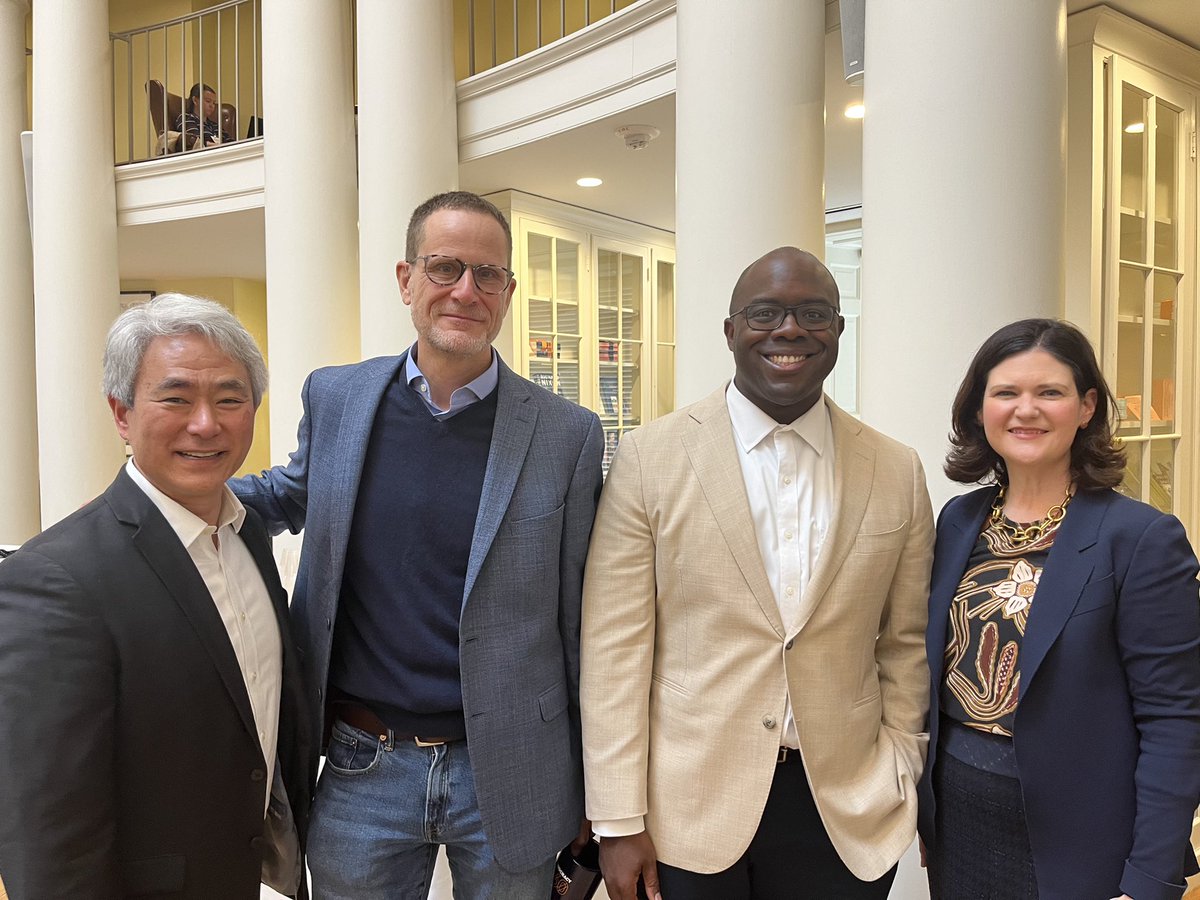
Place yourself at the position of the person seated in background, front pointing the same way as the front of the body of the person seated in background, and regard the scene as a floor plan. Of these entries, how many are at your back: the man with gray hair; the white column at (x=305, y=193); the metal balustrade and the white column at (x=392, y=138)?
0

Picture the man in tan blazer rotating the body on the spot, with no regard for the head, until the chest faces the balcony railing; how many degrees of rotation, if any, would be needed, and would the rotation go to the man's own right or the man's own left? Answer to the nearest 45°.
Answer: approximately 135° to the man's own right

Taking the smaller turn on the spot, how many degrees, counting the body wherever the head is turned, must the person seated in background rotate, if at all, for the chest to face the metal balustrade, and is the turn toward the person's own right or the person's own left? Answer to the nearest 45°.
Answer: approximately 45° to the person's own left

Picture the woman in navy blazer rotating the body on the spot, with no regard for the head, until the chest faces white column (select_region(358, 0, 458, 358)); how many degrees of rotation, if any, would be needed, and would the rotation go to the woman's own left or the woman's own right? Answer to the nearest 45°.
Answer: approximately 90° to the woman's own right

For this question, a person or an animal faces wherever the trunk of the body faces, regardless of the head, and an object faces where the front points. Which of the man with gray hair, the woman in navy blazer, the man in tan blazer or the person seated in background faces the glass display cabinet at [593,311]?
the person seated in background

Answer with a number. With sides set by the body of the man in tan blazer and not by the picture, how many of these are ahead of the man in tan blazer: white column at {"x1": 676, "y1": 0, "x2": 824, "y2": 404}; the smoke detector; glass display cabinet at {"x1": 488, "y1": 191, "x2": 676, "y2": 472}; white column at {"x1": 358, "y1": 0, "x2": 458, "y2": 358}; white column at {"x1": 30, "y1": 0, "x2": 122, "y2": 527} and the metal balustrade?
0

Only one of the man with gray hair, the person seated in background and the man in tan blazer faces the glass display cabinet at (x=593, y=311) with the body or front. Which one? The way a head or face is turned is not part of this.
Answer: the person seated in background

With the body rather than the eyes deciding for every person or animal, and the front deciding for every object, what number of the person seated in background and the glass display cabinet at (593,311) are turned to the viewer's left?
0

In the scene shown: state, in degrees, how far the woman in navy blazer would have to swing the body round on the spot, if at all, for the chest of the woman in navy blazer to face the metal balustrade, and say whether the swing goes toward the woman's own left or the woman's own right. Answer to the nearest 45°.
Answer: approximately 90° to the woman's own right

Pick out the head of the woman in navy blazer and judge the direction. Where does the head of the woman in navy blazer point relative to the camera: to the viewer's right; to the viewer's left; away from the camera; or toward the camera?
toward the camera

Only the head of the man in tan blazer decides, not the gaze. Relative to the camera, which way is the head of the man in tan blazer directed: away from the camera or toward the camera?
toward the camera

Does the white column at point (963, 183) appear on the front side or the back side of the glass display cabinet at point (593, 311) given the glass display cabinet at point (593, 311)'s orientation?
on the front side

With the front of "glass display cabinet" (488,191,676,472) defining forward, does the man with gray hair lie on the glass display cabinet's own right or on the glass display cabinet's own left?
on the glass display cabinet's own right

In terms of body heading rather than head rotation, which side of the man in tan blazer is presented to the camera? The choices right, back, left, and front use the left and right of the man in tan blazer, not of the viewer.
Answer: front

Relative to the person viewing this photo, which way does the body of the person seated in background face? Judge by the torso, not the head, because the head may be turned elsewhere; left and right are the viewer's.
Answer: facing the viewer and to the right of the viewer

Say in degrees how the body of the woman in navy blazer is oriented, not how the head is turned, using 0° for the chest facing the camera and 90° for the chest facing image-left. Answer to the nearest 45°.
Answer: approximately 45°
